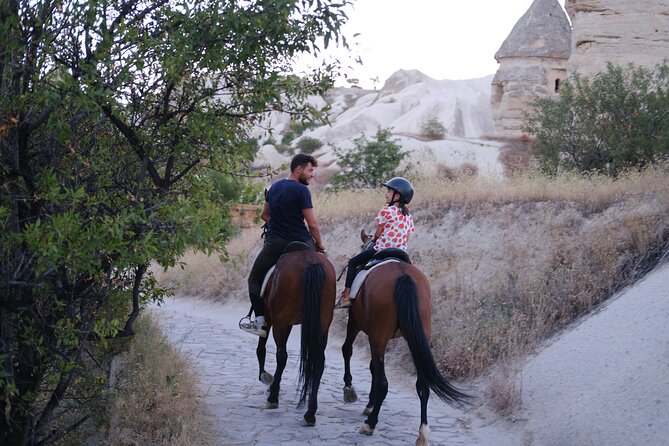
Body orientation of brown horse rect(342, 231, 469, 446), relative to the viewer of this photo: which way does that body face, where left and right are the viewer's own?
facing away from the viewer and to the left of the viewer

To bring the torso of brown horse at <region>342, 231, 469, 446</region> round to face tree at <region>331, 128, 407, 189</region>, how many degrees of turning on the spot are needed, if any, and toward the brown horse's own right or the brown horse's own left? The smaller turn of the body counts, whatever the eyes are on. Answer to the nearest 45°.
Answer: approximately 45° to the brown horse's own right

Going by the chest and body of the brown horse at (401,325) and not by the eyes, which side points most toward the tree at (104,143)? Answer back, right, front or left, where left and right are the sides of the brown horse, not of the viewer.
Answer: left

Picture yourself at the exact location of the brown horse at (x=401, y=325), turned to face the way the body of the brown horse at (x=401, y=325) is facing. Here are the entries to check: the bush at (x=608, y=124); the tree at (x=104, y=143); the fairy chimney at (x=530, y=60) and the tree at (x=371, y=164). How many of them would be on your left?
1

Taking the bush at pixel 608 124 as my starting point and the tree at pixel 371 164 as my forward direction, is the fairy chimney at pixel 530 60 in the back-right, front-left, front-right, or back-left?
front-right

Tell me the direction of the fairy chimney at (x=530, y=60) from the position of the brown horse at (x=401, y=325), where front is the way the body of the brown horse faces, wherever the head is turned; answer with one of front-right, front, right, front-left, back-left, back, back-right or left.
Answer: front-right

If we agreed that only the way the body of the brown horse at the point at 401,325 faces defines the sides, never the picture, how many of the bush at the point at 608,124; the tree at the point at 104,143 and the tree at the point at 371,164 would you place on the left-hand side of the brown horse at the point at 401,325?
1

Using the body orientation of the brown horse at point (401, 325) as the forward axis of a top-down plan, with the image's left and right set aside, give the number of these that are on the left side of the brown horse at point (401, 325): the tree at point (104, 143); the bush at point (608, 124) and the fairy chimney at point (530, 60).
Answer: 1

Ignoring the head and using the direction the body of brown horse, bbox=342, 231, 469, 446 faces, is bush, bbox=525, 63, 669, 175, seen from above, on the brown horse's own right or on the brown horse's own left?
on the brown horse's own right

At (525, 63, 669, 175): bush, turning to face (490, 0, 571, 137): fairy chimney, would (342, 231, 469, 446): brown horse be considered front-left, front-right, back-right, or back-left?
back-left

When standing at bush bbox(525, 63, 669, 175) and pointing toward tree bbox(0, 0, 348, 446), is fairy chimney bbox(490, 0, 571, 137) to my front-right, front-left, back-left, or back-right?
back-right

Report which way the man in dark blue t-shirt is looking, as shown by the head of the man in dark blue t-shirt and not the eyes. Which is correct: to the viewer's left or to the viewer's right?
to the viewer's right
